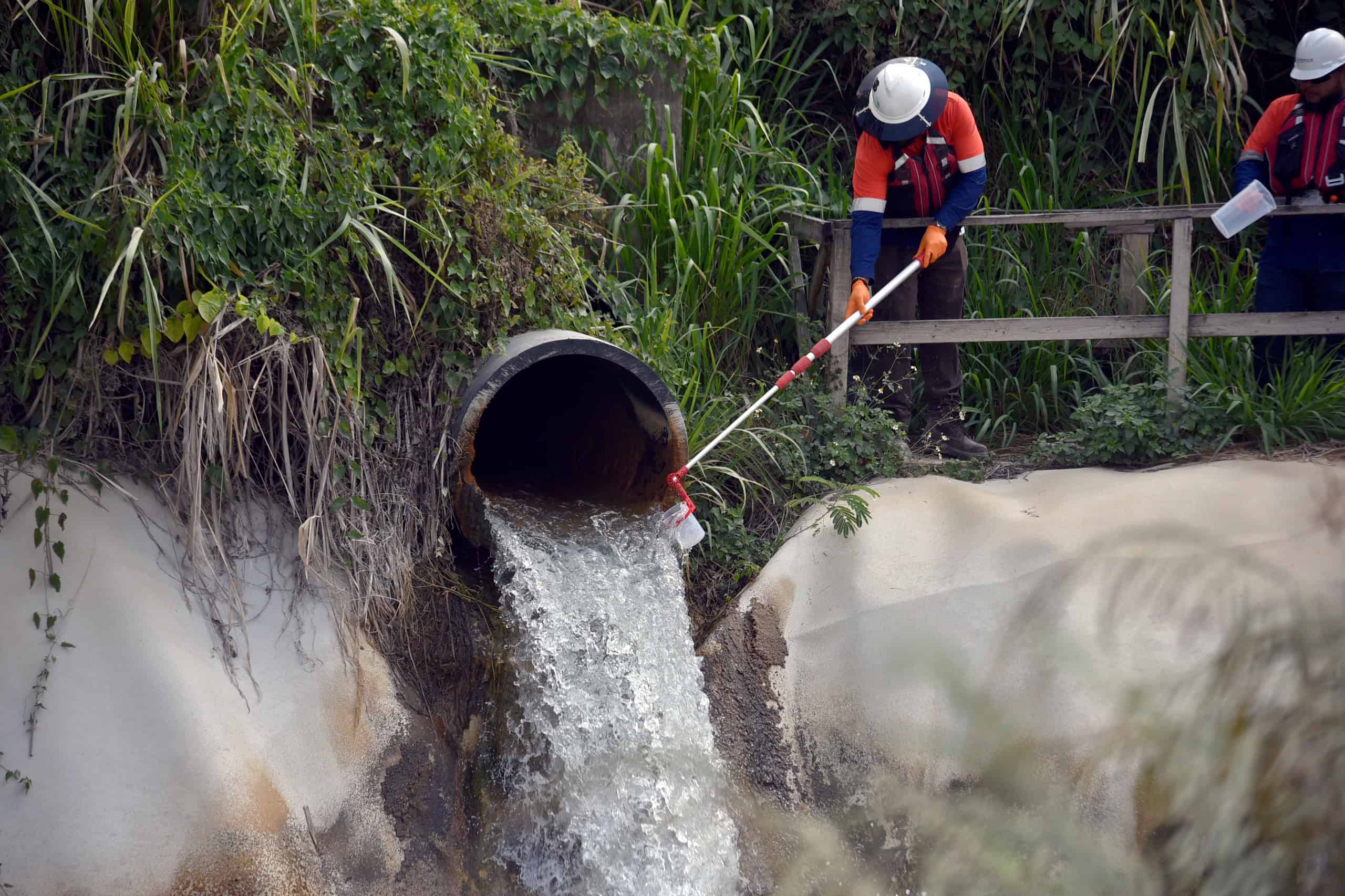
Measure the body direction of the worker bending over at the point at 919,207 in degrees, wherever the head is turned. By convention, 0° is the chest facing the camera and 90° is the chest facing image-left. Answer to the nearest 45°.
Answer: approximately 0°

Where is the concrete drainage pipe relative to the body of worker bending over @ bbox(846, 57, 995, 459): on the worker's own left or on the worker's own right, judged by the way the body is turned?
on the worker's own right

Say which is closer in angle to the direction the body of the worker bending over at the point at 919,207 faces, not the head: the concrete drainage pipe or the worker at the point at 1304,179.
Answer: the concrete drainage pipe

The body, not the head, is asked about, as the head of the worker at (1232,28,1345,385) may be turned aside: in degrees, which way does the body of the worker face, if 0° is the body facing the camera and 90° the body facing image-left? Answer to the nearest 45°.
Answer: approximately 0°

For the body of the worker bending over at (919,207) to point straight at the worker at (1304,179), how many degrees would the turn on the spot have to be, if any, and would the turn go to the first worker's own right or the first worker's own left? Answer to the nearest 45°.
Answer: approximately 90° to the first worker's own left

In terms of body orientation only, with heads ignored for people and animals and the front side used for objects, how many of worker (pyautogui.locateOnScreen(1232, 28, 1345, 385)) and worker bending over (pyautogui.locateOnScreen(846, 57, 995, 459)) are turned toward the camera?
2
